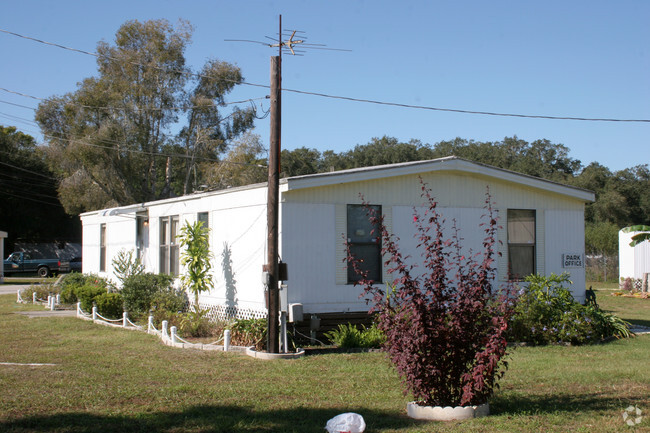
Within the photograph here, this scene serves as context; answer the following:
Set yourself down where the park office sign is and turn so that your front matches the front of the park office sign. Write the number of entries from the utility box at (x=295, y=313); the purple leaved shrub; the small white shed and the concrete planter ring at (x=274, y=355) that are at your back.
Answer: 1

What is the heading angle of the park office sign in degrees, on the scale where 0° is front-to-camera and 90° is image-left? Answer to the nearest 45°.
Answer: approximately 0°

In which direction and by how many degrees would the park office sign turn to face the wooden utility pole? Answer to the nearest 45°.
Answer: approximately 45° to its right

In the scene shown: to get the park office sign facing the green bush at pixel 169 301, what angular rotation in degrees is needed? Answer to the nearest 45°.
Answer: approximately 90° to its right

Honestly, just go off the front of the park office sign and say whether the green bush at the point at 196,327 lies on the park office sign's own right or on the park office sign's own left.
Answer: on the park office sign's own right

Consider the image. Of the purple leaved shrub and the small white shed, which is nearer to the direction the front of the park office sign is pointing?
the purple leaved shrub

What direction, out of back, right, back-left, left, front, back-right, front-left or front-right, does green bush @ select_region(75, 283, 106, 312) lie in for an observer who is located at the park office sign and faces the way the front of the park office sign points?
right

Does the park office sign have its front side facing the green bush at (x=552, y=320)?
yes

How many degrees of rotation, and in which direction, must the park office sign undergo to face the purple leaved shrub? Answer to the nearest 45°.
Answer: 0° — it already faces it

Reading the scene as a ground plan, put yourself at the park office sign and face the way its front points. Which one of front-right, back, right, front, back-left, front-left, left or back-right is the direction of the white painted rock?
front

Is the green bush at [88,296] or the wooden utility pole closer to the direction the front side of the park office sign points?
the wooden utility pole
